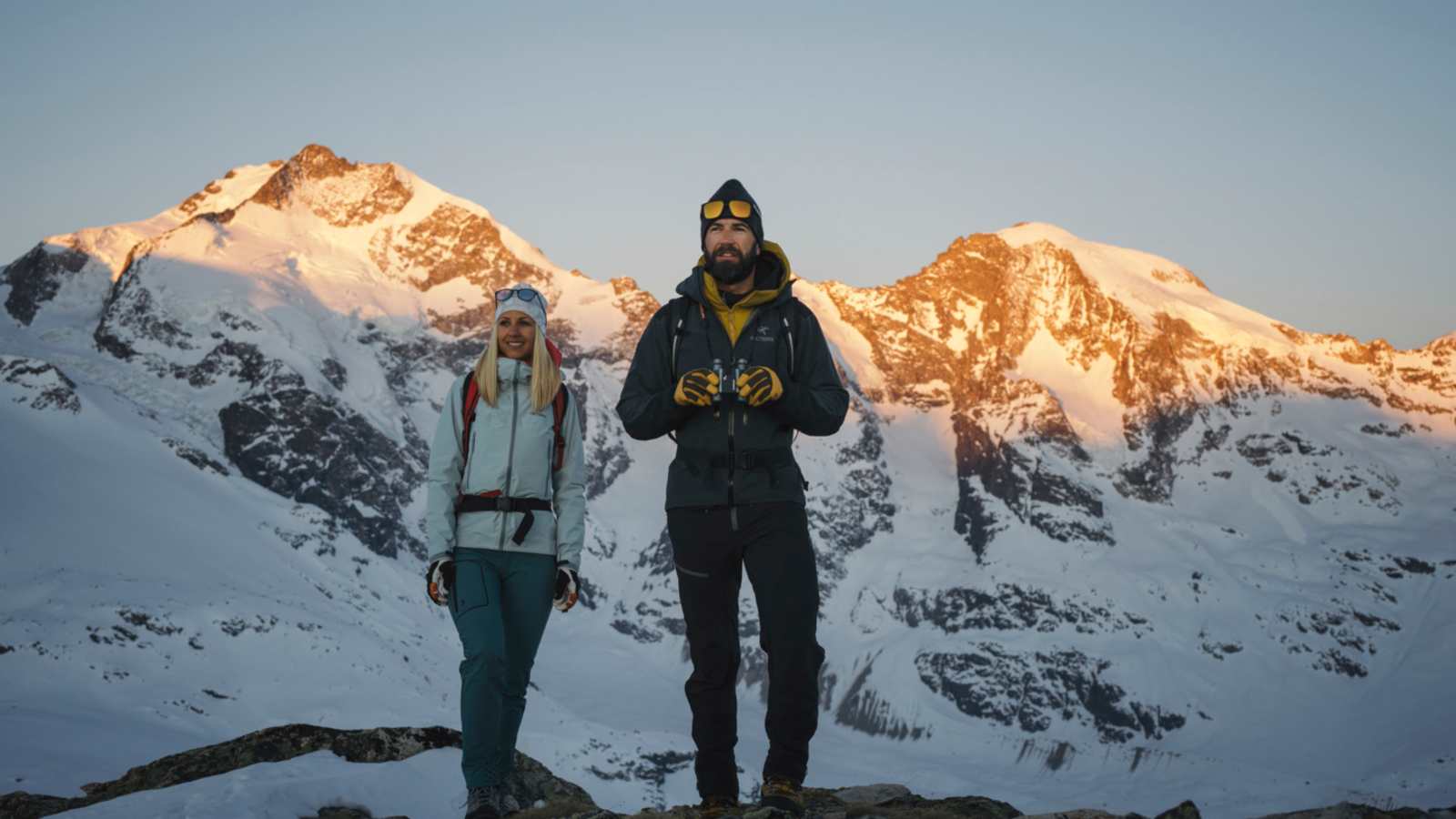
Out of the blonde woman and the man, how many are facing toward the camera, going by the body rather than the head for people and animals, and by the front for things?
2

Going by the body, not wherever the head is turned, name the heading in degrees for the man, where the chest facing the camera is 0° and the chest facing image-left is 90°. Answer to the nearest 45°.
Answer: approximately 0°

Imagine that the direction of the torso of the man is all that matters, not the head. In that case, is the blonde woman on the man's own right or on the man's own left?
on the man's own right

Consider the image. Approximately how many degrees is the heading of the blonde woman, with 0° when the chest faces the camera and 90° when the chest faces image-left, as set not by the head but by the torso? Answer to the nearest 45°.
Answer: approximately 0°

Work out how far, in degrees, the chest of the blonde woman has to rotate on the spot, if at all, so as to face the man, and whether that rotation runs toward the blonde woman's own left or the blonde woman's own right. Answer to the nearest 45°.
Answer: approximately 45° to the blonde woman's own left
